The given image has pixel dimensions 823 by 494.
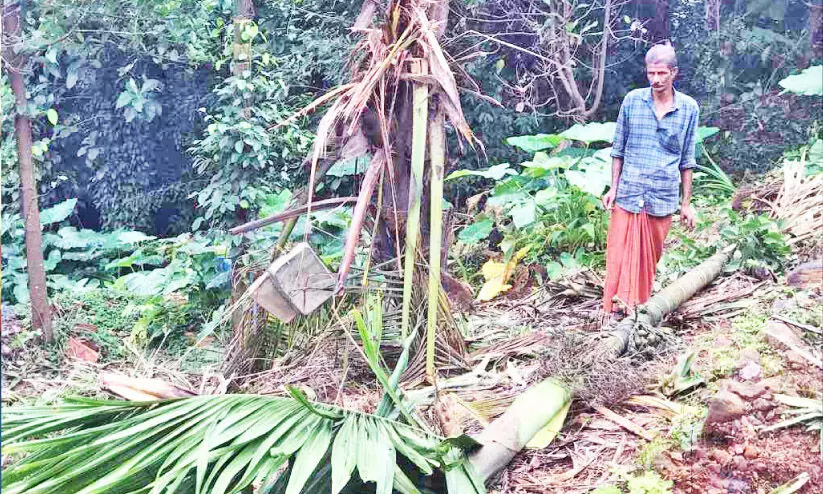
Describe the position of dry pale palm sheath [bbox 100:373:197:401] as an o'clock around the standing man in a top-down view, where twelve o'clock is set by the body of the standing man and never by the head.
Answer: The dry pale palm sheath is roughly at 1 o'clock from the standing man.

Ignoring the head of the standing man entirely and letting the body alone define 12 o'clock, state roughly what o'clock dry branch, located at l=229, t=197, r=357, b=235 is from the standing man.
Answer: The dry branch is roughly at 2 o'clock from the standing man.

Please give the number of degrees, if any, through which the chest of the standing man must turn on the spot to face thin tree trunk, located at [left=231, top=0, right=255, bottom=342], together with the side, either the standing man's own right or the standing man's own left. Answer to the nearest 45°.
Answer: approximately 90° to the standing man's own right

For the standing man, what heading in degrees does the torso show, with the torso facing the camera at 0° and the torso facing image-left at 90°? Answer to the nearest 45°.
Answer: approximately 0°
